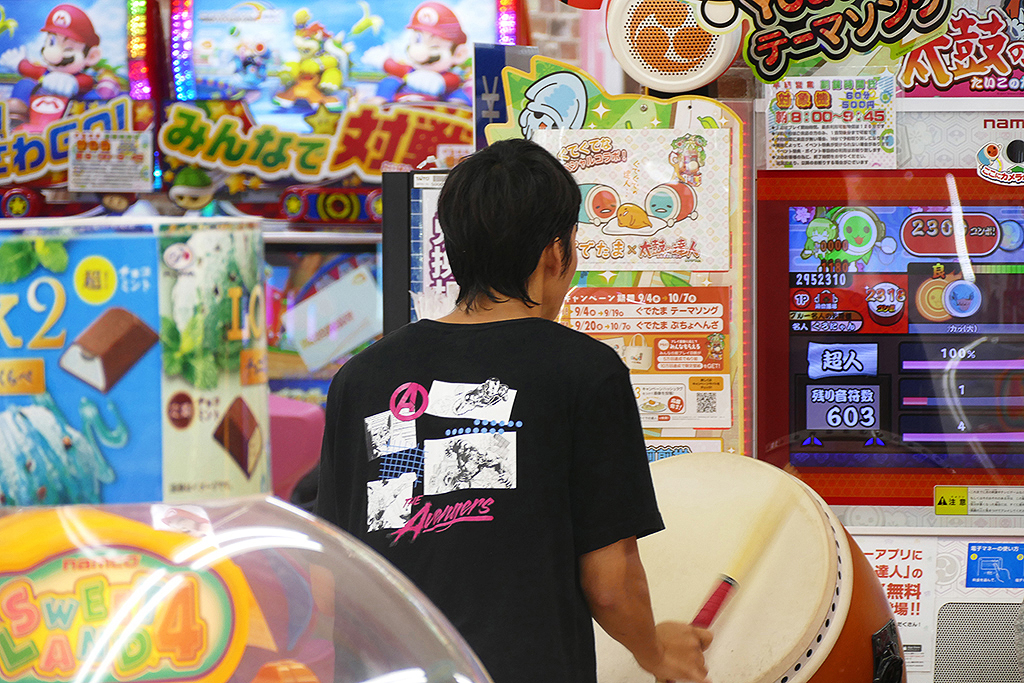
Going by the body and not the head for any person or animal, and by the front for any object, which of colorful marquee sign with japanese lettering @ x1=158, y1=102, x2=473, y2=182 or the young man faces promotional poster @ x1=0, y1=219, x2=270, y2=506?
the colorful marquee sign with japanese lettering

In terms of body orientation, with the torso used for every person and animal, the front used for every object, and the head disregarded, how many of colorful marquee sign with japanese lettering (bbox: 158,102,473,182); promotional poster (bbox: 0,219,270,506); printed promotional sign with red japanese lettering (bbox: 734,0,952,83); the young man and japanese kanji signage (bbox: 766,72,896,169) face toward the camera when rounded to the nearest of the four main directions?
4

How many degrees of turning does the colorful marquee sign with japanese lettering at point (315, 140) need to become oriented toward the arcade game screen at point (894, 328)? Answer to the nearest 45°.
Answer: approximately 45° to its left

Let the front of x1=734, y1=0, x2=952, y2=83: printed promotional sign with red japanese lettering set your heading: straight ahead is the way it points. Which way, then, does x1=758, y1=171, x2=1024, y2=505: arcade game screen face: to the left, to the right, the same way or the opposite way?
the same way

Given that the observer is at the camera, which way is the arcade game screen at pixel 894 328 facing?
facing the viewer

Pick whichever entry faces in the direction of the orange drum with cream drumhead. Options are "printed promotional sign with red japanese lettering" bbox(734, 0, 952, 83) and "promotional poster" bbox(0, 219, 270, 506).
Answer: the printed promotional sign with red japanese lettering

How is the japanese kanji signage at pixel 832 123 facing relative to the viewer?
toward the camera

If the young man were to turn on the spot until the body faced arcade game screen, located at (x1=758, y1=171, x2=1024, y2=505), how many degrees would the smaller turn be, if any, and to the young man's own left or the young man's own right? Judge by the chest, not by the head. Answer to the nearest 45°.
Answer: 0° — they already face it

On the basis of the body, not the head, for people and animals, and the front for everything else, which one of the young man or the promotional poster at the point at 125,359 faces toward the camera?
the promotional poster

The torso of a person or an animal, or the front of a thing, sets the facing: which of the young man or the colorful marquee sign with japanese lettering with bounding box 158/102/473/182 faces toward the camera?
the colorful marquee sign with japanese lettering

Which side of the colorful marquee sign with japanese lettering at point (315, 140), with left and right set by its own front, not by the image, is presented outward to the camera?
front

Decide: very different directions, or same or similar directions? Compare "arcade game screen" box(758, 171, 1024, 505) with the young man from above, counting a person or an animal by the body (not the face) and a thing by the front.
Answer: very different directions

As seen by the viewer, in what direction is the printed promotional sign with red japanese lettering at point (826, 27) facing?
toward the camera

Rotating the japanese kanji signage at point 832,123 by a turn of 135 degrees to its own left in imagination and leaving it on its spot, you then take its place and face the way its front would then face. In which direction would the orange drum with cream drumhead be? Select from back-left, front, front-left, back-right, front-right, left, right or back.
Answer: back-right

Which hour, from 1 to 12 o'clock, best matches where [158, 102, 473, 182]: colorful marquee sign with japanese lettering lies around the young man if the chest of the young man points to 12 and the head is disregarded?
The colorful marquee sign with japanese lettering is roughly at 10 o'clock from the young man.

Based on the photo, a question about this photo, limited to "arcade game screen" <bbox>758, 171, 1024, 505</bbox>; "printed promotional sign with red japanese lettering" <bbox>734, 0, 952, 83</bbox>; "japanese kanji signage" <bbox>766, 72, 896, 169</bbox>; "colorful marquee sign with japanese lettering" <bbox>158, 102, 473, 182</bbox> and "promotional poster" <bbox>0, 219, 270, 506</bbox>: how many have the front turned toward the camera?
5

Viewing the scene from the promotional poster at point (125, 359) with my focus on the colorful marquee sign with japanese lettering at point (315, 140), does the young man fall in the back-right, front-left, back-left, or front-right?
front-right

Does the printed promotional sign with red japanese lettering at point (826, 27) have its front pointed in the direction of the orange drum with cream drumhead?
yes
